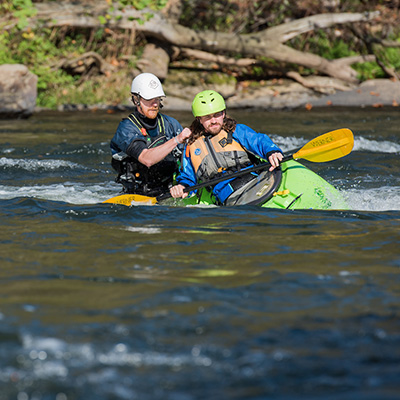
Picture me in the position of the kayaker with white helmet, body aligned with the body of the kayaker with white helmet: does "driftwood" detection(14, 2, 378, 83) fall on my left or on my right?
on my left

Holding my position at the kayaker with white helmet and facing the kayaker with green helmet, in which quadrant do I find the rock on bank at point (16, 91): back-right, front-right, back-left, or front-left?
back-left

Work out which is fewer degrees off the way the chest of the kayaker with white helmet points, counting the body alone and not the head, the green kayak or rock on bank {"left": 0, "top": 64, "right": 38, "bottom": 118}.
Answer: the green kayak

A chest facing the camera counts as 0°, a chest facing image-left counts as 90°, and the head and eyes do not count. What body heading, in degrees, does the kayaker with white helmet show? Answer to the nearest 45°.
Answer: approximately 315°

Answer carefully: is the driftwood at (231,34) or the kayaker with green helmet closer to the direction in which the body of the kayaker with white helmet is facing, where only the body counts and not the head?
the kayaker with green helmet

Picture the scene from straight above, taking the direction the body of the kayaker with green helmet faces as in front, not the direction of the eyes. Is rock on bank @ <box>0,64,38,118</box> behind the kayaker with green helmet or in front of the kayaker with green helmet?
behind

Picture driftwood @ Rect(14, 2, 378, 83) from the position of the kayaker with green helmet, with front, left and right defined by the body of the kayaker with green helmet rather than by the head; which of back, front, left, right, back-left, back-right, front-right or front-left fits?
back

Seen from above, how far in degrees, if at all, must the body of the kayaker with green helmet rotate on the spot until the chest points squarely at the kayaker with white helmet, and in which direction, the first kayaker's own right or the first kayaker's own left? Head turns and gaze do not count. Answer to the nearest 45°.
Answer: approximately 135° to the first kayaker's own right

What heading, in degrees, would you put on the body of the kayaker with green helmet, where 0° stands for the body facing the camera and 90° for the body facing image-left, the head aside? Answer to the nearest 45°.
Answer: approximately 0°
